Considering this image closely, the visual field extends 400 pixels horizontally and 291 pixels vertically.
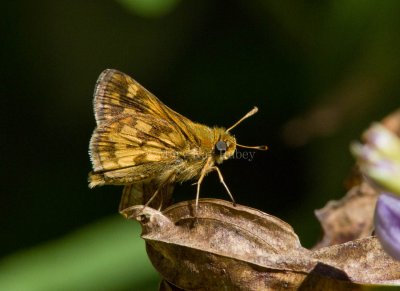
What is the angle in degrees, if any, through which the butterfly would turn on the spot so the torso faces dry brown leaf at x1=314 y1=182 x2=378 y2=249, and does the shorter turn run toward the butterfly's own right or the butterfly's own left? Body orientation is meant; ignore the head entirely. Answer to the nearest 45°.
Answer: approximately 45° to the butterfly's own left

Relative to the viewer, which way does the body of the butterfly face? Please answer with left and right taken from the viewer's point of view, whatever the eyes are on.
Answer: facing to the right of the viewer
